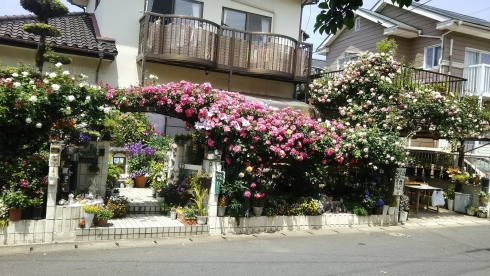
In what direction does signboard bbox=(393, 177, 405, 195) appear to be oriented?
toward the camera

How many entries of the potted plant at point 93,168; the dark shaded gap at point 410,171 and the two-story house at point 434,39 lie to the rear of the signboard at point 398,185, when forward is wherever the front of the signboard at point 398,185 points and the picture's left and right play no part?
2

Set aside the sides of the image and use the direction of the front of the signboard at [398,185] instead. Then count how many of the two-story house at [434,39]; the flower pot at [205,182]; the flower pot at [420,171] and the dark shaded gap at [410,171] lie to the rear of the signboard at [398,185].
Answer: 3

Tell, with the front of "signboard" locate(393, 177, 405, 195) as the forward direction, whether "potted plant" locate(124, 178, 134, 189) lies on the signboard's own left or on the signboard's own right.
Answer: on the signboard's own right

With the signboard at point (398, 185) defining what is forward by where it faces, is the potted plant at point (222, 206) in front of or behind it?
in front

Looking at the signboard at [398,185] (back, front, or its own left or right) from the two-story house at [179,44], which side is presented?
right

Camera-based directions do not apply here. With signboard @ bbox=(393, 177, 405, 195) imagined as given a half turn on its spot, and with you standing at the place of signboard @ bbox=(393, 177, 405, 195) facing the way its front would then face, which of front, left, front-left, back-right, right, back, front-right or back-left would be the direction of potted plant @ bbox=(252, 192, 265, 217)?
back-left

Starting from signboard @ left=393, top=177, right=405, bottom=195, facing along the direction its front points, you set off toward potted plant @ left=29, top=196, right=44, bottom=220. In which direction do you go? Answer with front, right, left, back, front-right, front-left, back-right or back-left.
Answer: front-right

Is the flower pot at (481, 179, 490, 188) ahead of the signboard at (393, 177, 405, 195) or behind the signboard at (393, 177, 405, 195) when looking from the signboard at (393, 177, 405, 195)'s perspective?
behind

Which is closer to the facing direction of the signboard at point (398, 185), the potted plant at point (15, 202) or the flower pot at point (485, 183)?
the potted plant

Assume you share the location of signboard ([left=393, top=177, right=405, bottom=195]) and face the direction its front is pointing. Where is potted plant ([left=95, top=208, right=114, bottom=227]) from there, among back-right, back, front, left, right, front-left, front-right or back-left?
front-right

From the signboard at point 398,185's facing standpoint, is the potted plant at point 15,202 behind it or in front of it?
in front

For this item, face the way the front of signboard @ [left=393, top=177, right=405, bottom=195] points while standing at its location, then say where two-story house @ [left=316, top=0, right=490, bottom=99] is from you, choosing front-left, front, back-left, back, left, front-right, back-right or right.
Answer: back

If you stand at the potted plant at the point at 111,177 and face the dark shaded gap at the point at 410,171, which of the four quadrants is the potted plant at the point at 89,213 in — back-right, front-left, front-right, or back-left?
back-right
